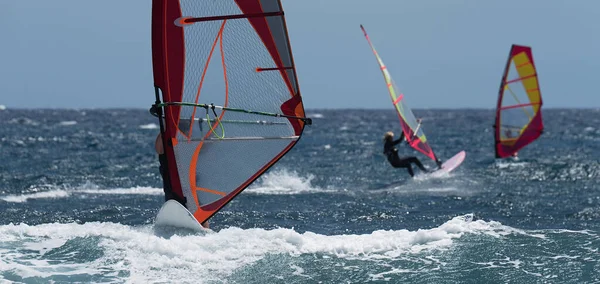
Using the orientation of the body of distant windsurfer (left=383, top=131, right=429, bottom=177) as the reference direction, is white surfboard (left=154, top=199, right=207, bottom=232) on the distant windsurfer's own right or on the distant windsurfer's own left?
on the distant windsurfer's own right

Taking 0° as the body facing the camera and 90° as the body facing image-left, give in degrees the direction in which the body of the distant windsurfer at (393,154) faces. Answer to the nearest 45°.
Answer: approximately 270°
